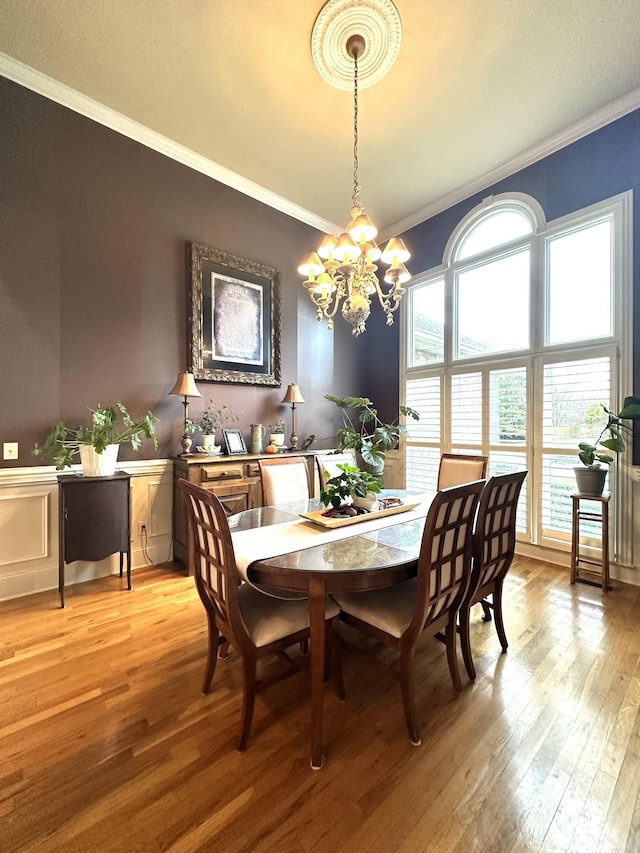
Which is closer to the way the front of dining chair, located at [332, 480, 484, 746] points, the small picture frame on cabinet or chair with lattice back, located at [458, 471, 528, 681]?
the small picture frame on cabinet

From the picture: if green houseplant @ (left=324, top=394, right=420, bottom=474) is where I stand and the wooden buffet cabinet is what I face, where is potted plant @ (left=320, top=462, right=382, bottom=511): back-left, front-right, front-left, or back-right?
front-left

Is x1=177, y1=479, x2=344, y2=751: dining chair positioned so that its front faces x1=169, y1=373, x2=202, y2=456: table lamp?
no

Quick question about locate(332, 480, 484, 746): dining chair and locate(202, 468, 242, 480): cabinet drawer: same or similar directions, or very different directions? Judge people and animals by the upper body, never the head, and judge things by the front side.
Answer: very different directions

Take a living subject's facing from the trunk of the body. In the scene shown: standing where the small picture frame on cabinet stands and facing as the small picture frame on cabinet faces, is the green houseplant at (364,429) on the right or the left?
on its left

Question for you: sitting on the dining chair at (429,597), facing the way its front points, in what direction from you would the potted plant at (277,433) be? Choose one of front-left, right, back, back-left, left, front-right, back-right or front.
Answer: front

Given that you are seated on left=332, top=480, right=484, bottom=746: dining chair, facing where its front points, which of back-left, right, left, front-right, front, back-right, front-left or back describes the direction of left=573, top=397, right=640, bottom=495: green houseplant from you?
right

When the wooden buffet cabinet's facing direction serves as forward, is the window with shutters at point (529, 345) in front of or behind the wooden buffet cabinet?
in front

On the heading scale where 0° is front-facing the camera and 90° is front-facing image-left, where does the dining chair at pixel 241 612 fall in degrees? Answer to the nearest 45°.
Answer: approximately 225°

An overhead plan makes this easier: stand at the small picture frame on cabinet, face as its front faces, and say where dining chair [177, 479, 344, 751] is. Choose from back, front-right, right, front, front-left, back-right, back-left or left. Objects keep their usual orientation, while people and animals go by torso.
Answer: front-right

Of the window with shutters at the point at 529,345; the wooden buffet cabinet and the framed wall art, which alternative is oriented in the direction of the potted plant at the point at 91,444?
the window with shutters

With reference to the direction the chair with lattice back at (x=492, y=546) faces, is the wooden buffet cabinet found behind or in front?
in front

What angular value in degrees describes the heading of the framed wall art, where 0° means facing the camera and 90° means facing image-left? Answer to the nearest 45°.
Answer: approximately 315°

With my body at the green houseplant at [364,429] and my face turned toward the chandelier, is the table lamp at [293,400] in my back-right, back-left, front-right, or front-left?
front-right
